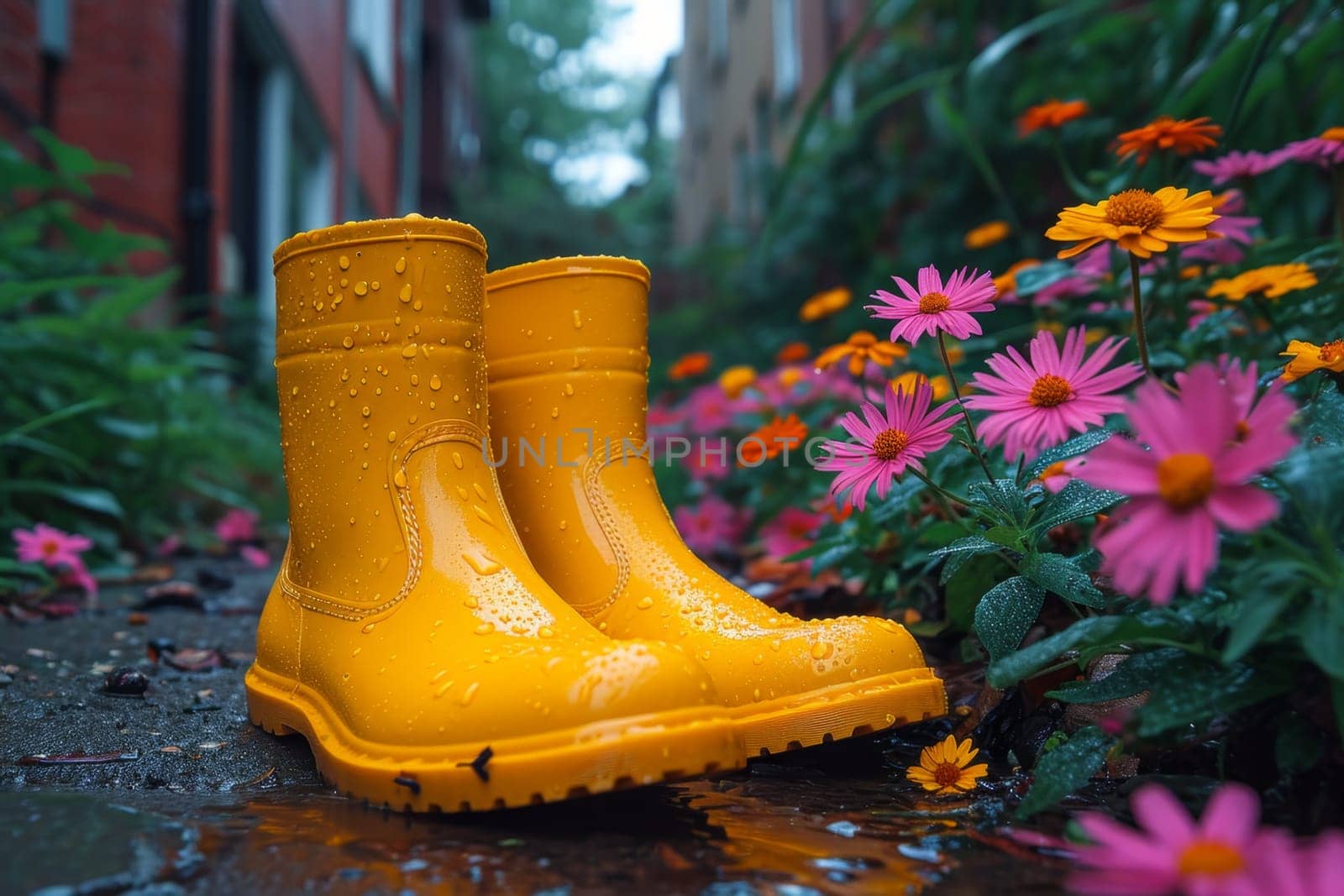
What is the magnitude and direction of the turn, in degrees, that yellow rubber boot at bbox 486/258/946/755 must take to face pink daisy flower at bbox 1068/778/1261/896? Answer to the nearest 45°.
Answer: approximately 45° to its right

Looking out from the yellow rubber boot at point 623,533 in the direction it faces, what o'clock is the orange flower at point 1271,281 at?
The orange flower is roughly at 12 o'clock from the yellow rubber boot.

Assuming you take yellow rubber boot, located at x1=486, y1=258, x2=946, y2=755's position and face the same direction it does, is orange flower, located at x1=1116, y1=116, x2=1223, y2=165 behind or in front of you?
in front

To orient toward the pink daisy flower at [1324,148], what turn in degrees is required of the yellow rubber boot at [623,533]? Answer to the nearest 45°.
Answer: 0° — it already faces it

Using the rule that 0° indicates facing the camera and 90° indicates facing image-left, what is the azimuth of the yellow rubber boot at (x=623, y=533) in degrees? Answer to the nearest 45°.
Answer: approximately 270°

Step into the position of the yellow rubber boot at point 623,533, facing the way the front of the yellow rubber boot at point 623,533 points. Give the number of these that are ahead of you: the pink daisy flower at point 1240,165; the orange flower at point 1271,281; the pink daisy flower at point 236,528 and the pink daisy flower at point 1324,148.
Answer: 3

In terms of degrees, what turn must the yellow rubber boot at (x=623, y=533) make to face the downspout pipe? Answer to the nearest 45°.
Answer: approximately 135° to its left

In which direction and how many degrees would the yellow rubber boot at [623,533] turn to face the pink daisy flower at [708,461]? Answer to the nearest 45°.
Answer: approximately 90° to its left
